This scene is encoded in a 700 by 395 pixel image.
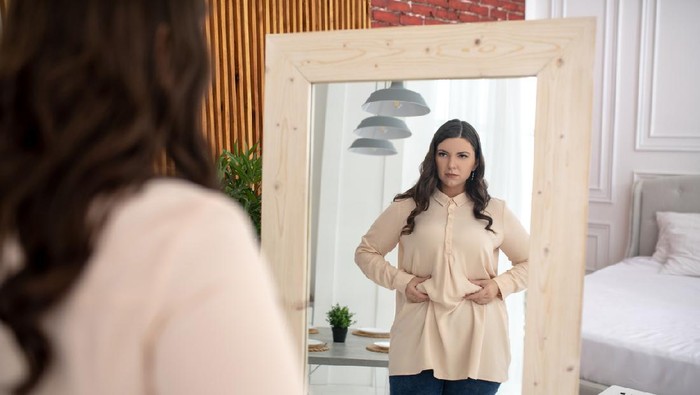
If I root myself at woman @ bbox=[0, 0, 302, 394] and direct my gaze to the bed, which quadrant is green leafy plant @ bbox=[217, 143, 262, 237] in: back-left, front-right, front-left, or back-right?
front-left

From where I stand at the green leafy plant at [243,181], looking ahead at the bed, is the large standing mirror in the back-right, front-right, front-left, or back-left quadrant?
front-right

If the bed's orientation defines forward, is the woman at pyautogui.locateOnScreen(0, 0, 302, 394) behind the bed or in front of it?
in front

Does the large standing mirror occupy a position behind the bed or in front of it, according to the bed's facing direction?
in front

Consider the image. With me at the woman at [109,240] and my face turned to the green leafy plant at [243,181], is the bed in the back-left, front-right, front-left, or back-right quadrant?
front-right

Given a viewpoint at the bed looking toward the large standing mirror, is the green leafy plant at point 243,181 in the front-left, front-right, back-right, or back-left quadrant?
front-right

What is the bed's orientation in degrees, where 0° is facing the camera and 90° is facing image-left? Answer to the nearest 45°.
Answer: approximately 45°

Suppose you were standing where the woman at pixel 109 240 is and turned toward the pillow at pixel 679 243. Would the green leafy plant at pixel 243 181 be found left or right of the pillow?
left
